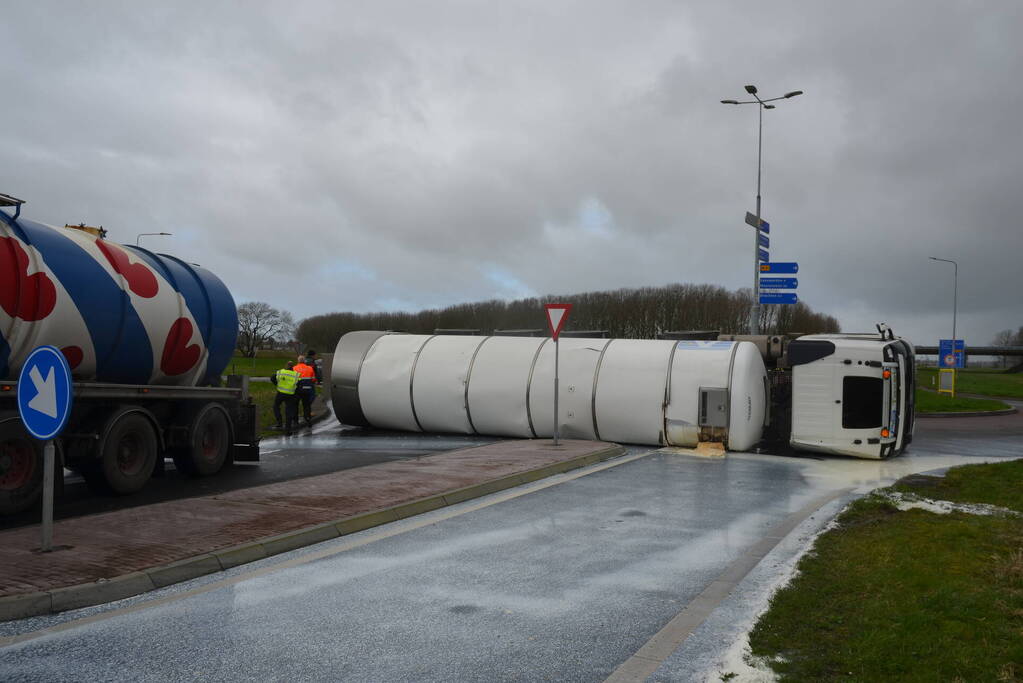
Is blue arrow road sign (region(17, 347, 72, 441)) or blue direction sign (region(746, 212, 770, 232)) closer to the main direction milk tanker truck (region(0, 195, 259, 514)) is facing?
the blue arrow road sign

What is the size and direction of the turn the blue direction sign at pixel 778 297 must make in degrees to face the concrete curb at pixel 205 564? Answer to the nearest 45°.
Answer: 0° — it already faces it

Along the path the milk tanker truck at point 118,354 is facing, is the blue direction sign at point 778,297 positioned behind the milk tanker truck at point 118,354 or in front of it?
behind

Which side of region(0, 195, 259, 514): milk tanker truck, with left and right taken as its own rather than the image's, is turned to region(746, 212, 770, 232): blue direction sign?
back

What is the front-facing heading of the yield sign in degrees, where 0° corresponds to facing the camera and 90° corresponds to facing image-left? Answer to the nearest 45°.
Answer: approximately 45°

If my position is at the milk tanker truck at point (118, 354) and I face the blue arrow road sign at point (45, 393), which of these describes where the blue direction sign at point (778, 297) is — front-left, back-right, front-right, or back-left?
back-left

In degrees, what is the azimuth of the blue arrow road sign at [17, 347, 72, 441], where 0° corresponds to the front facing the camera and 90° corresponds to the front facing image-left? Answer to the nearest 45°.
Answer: approximately 45°

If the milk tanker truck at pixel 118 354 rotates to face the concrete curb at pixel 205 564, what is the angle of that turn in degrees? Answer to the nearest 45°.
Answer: approximately 45° to its left

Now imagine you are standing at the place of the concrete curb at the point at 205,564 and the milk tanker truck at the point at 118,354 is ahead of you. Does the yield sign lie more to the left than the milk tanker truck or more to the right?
right
